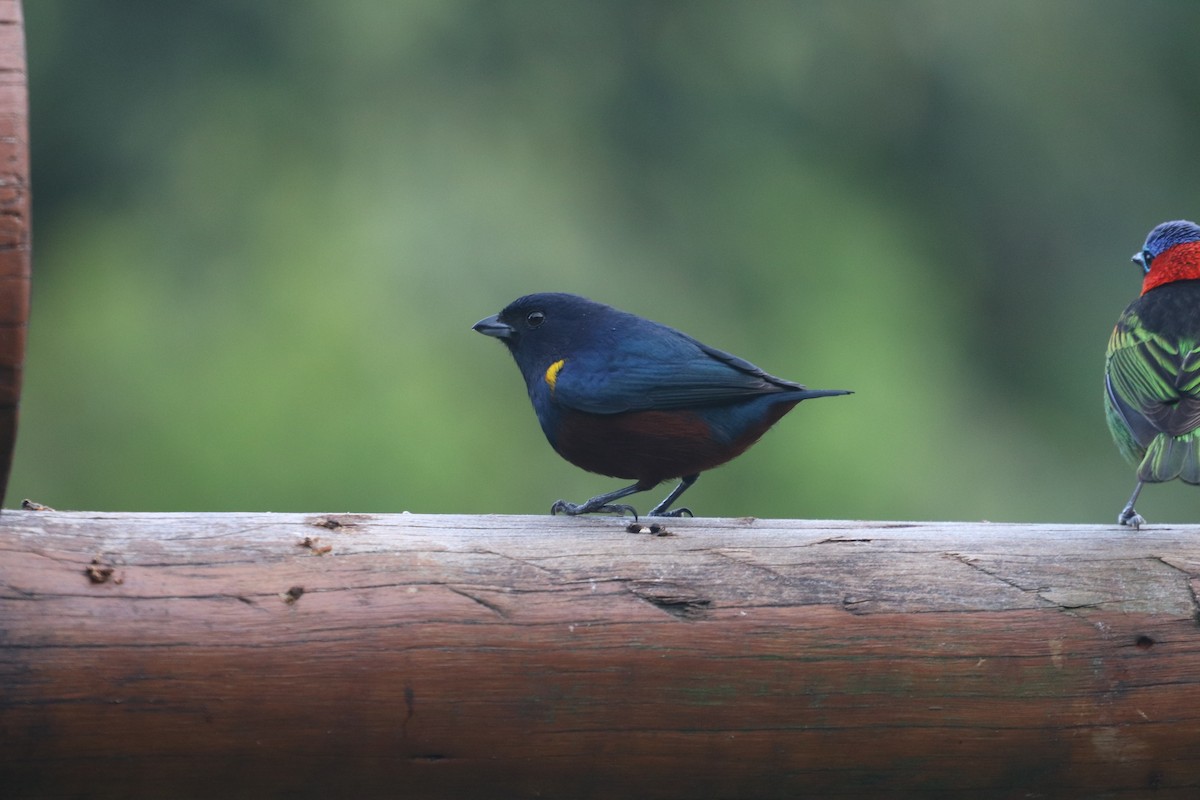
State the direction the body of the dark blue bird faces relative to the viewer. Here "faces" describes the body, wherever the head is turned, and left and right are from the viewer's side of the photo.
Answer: facing to the left of the viewer

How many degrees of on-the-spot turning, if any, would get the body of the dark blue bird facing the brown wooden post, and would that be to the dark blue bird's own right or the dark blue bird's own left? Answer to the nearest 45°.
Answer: approximately 45° to the dark blue bird's own left
